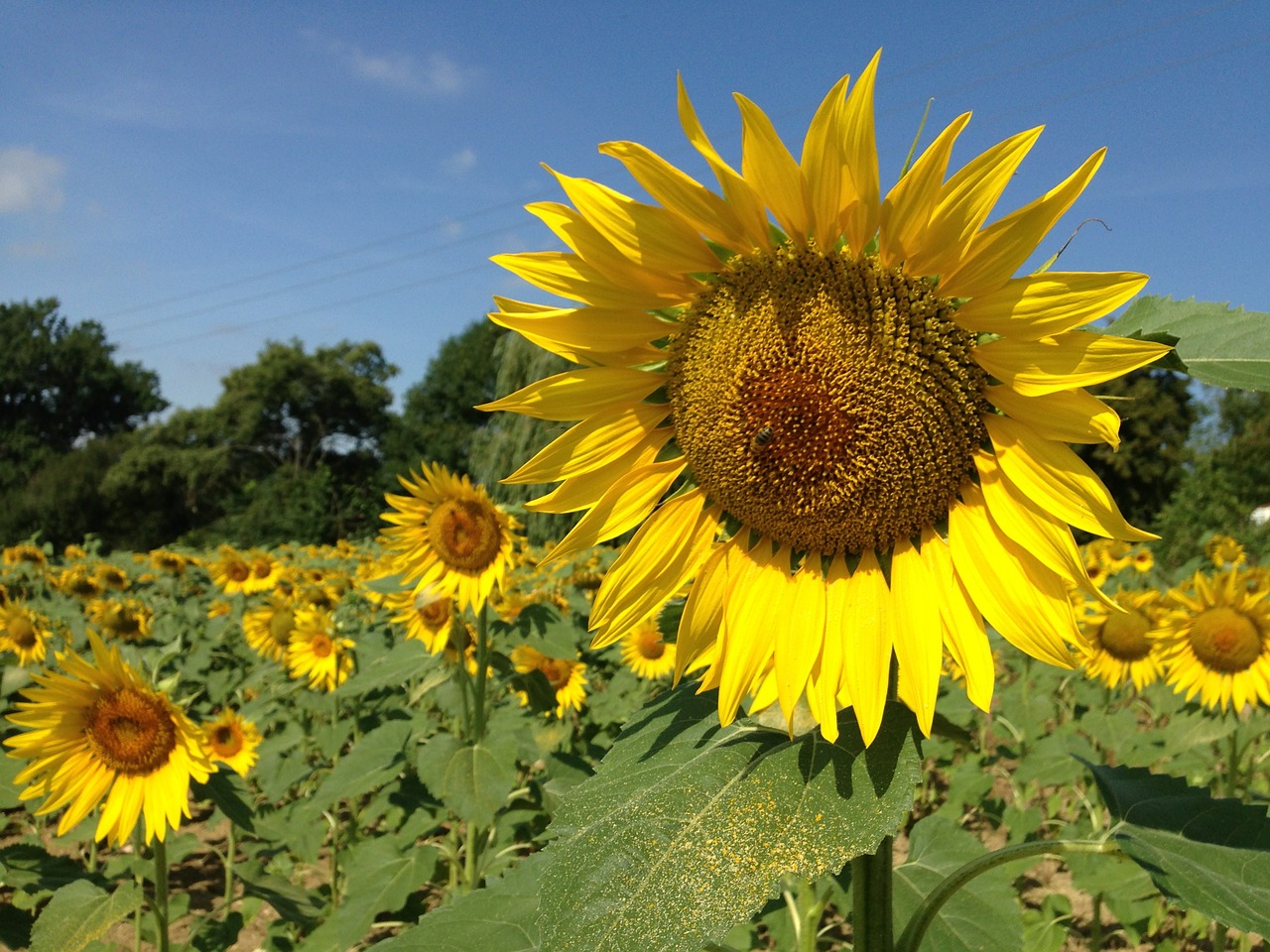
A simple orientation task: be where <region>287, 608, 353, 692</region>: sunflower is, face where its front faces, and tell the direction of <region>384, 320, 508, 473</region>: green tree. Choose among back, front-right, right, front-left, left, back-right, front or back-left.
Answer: back

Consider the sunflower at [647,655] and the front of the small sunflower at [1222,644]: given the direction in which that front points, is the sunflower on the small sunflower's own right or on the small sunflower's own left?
on the small sunflower's own right

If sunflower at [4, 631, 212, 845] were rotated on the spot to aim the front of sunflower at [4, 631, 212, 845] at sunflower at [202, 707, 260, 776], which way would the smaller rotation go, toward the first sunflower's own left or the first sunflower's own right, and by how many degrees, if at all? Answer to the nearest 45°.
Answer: approximately 135° to the first sunflower's own left

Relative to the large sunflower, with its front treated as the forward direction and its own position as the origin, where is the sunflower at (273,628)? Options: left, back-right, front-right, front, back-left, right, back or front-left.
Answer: back-right

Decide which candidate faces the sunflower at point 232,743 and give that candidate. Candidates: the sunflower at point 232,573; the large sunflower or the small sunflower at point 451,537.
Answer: the sunflower at point 232,573

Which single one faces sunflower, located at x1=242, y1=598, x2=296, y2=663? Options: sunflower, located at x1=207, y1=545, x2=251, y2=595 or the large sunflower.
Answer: sunflower, located at x1=207, y1=545, x2=251, y2=595

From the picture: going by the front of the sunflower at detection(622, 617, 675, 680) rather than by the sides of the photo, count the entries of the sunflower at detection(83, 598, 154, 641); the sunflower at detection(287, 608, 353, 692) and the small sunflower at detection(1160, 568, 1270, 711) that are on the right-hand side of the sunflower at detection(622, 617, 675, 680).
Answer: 2

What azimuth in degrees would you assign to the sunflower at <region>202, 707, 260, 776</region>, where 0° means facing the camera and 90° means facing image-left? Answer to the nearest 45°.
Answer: approximately 0°

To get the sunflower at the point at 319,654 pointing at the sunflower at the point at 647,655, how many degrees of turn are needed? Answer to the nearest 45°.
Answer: approximately 90° to its left

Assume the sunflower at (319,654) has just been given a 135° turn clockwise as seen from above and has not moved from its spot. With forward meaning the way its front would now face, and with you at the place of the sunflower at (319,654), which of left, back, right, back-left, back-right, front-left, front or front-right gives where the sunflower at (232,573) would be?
front-right

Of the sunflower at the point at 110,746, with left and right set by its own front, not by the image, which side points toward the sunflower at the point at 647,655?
left
